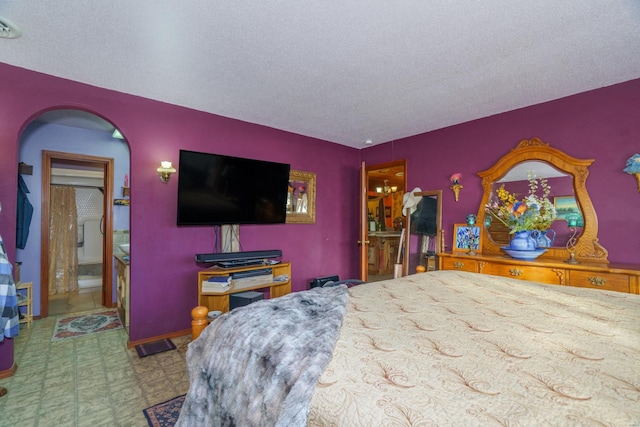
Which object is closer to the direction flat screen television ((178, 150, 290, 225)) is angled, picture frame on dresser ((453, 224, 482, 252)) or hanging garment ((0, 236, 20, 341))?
the picture frame on dresser

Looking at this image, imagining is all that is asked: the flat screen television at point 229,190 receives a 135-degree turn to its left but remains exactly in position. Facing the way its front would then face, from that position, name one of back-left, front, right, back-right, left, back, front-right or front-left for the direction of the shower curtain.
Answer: front-left

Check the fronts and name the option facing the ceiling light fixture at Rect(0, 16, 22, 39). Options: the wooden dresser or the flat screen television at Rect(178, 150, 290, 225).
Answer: the wooden dresser

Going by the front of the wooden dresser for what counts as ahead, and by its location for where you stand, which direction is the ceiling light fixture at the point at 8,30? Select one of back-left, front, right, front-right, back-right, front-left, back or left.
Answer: front

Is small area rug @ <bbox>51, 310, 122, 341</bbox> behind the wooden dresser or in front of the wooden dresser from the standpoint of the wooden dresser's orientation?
in front

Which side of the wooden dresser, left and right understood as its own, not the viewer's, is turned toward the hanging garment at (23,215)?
front

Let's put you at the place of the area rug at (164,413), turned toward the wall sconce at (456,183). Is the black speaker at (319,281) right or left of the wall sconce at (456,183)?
left

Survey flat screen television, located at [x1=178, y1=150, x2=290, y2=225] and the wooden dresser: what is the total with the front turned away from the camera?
0

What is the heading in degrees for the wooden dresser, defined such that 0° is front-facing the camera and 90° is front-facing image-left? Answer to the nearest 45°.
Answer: approximately 45°

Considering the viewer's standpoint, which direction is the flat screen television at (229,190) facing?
facing the viewer and to the right of the viewer

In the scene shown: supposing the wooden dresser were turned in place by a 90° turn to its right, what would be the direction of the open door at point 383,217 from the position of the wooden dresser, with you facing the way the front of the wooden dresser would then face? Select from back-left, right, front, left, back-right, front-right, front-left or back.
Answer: front

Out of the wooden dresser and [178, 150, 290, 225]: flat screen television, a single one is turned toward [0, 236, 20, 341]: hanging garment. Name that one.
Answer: the wooden dresser

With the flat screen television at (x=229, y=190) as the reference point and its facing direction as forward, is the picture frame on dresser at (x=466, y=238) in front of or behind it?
in front

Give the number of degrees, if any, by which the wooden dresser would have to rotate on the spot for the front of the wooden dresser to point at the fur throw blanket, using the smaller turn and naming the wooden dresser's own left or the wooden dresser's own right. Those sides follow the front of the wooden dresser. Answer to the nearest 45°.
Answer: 0° — it already faces it

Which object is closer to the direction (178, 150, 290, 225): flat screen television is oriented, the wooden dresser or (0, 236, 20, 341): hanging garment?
the wooden dresser
